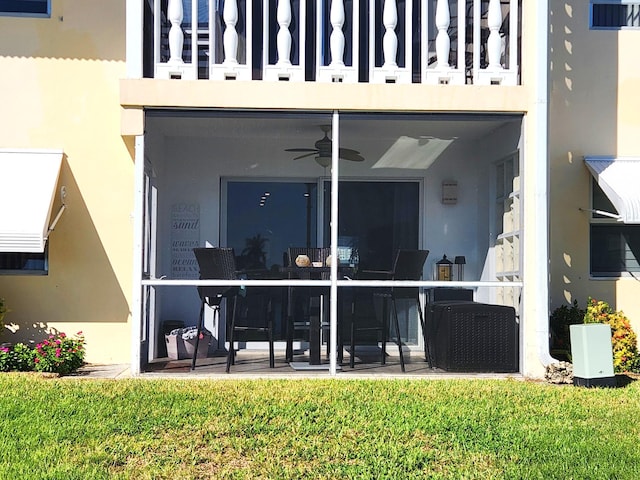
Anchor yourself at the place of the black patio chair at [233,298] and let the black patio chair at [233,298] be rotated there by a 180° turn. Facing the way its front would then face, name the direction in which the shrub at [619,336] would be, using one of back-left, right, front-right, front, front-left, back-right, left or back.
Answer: back-left

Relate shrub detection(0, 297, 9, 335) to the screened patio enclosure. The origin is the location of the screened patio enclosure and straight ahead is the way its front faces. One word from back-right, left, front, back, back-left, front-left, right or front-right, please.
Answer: right

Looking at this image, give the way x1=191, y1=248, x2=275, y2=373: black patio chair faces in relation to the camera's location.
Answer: facing away from the viewer and to the right of the viewer

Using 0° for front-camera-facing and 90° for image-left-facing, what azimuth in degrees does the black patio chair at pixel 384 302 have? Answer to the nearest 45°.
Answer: approximately 135°

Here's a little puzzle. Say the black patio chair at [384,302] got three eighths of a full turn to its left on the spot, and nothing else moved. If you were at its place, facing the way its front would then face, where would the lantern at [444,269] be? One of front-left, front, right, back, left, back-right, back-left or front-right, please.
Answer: back-left

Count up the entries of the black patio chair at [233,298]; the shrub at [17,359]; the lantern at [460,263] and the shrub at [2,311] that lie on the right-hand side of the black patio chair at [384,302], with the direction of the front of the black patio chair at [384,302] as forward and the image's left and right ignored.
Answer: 1

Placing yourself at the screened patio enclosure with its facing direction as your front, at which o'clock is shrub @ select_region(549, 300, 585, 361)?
The shrub is roughly at 9 o'clock from the screened patio enclosure.

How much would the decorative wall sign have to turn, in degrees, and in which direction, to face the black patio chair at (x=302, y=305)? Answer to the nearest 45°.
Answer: approximately 45° to its left

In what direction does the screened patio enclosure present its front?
toward the camera

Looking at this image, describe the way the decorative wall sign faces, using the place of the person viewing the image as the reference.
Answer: facing the viewer

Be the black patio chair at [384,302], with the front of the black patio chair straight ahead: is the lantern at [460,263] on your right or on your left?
on your right

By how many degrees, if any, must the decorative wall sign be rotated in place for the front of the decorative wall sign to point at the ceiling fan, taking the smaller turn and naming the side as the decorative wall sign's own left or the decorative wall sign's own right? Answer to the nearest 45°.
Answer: approximately 45° to the decorative wall sign's own left

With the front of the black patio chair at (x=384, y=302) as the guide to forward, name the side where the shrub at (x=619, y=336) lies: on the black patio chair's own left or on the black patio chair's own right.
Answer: on the black patio chair's own right

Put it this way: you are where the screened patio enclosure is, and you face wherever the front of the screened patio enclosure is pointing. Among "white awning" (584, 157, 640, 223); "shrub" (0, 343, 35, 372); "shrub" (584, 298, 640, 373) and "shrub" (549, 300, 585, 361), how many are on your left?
3

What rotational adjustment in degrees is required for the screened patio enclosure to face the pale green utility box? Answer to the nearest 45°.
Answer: approximately 45° to its left
